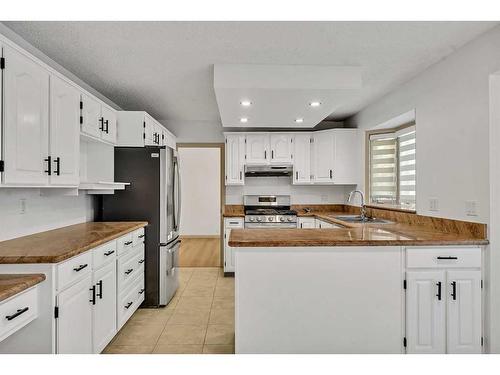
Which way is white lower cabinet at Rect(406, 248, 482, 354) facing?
toward the camera

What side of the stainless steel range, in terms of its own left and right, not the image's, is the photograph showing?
front

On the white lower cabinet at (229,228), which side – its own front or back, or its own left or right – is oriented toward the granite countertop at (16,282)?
front

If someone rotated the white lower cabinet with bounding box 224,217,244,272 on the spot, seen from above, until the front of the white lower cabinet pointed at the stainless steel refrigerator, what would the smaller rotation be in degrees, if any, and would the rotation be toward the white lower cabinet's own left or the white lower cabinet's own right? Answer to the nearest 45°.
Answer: approximately 45° to the white lower cabinet's own right

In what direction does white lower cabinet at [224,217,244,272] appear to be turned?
toward the camera

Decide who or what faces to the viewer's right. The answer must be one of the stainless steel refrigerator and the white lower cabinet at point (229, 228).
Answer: the stainless steel refrigerator

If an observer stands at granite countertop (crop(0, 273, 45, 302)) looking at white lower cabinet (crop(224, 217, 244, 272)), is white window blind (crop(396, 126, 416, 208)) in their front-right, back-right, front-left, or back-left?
front-right

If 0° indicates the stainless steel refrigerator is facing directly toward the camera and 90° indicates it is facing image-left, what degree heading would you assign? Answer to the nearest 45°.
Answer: approximately 270°

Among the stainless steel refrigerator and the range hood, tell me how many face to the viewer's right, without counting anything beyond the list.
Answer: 1

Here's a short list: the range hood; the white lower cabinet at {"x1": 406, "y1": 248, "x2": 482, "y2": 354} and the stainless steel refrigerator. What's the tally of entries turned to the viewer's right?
1

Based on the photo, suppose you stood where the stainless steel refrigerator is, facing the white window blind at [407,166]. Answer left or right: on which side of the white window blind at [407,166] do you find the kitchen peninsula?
right
